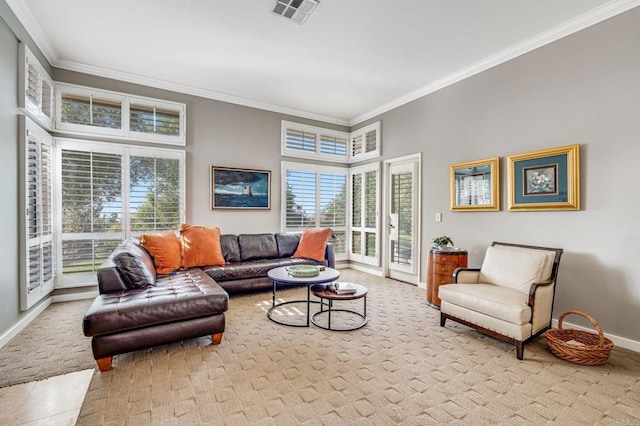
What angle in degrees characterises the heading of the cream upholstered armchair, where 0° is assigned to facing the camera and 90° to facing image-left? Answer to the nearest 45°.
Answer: approximately 45°

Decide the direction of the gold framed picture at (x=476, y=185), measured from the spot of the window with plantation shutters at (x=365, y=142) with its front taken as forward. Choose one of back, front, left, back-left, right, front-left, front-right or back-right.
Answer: left

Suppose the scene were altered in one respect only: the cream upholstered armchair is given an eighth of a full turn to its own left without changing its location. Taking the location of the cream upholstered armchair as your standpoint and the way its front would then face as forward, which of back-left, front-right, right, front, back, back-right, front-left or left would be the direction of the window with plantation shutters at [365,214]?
back-right

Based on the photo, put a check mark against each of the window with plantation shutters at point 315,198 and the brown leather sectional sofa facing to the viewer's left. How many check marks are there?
0

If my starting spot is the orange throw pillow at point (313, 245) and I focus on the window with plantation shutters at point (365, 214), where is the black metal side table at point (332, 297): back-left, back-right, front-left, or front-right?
back-right

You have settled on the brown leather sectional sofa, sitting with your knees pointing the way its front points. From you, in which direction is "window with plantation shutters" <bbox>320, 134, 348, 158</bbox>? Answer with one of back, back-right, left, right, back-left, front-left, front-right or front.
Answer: left

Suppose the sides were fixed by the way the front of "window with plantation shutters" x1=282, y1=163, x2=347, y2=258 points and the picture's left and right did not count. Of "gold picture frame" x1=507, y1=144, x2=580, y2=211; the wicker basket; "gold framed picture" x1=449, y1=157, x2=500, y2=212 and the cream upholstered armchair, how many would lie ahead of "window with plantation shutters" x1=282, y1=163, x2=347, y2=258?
4

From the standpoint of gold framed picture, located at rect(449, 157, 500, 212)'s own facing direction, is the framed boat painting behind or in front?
in front

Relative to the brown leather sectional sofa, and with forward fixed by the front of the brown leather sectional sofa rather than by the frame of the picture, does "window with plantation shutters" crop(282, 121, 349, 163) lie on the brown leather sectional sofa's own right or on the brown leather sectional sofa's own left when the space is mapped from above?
on the brown leather sectional sofa's own left

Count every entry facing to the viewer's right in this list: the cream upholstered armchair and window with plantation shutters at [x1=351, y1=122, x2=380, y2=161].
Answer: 0

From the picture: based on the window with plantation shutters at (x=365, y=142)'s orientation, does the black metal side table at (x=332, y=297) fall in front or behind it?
in front

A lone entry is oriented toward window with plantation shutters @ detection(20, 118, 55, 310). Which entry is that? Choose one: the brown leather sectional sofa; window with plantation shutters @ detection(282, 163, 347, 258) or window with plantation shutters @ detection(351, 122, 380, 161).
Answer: window with plantation shutters @ detection(351, 122, 380, 161)

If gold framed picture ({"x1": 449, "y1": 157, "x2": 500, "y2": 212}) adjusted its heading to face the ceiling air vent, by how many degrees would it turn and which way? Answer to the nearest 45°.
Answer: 0° — it already faces it

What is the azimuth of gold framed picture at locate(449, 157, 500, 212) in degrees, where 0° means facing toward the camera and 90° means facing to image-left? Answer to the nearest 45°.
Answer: approximately 45°

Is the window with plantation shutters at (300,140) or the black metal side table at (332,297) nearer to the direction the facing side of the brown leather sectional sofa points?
the black metal side table
